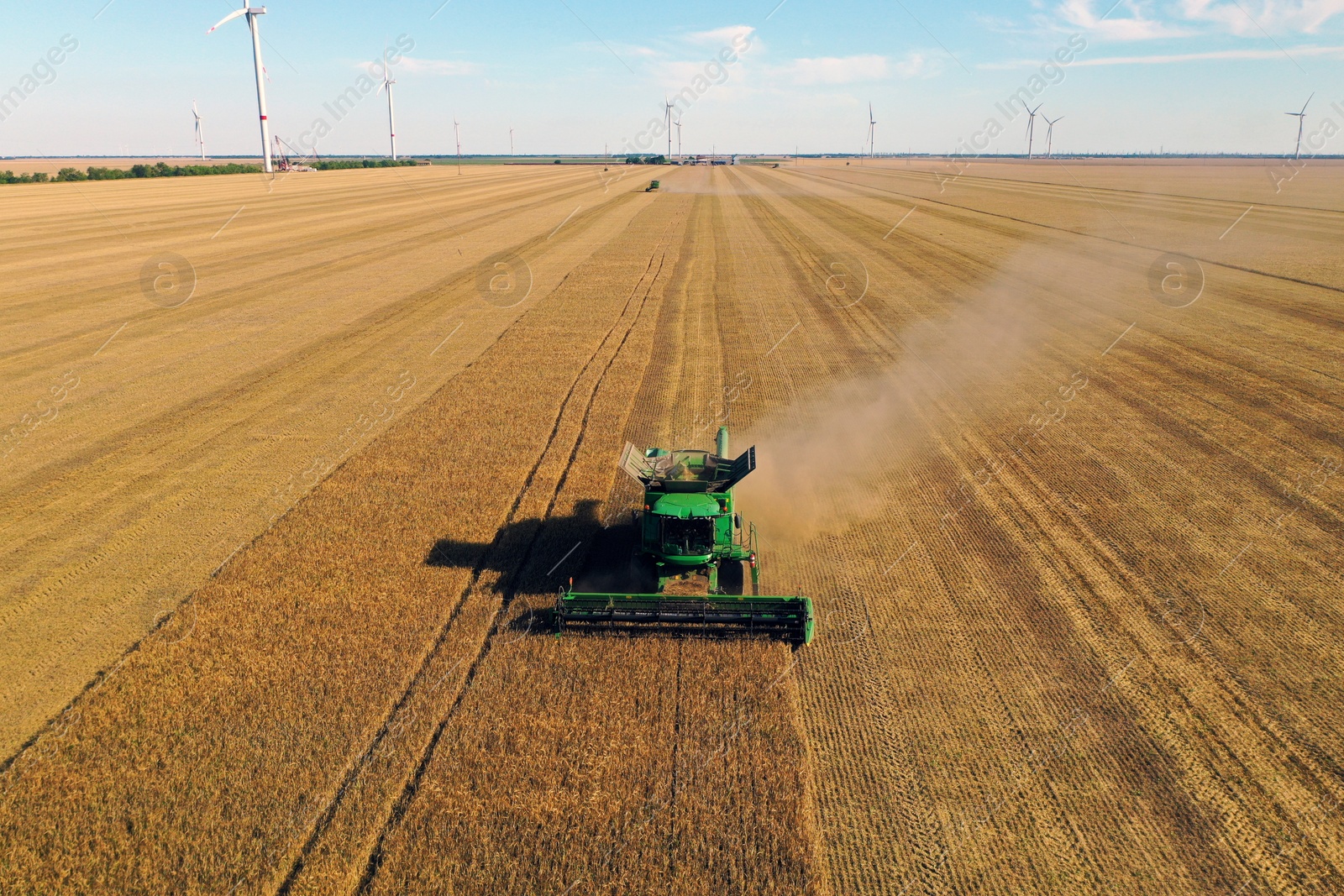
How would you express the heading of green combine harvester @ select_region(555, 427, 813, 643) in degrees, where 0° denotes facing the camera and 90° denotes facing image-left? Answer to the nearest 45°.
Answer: approximately 0°
